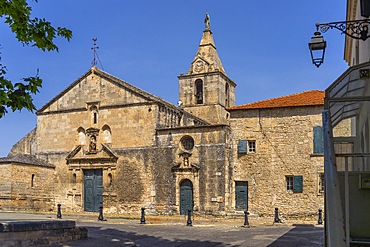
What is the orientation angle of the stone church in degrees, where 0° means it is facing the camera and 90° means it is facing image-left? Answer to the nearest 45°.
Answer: approximately 0°
